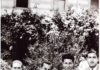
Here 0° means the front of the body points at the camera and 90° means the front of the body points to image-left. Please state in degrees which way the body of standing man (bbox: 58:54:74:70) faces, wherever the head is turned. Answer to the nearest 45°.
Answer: approximately 0°

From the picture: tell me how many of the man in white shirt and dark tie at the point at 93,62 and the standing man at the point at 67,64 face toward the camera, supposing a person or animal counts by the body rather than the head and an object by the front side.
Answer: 2

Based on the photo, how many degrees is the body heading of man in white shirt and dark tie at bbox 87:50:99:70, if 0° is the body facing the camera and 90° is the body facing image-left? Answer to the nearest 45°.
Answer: approximately 0°
